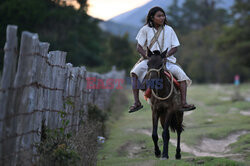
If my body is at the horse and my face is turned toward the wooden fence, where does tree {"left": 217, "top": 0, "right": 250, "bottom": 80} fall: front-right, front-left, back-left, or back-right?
back-right

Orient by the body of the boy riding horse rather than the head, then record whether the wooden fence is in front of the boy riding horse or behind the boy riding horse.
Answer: in front

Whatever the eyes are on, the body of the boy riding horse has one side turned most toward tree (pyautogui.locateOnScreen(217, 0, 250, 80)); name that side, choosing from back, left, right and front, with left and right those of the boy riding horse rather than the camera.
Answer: back

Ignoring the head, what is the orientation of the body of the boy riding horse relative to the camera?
toward the camera
